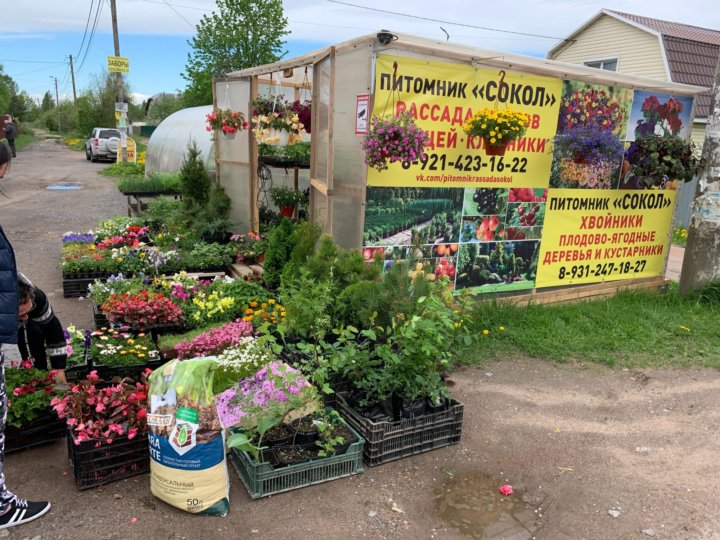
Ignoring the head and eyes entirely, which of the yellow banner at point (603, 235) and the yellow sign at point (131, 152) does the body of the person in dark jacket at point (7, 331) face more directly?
the yellow banner

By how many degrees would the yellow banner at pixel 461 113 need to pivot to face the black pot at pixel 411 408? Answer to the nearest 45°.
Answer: approximately 45° to its right

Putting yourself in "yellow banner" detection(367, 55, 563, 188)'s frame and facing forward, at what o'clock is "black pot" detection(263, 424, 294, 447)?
The black pot is roughly at 2 o'clock from the yellow banner.

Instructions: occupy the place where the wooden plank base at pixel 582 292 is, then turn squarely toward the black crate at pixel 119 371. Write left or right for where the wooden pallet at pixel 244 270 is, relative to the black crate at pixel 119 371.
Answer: right

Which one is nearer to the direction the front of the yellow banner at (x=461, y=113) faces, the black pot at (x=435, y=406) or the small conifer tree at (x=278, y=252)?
the black pot

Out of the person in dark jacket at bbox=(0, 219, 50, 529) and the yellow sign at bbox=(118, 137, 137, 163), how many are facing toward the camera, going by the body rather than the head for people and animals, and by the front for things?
1

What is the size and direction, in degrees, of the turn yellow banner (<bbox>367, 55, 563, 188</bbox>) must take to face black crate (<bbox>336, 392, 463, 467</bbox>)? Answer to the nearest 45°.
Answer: approximately 45° to its right

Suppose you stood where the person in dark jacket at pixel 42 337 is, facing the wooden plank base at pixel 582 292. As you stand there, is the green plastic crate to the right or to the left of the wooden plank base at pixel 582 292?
right

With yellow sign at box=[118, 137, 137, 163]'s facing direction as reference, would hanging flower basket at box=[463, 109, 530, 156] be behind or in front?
in front

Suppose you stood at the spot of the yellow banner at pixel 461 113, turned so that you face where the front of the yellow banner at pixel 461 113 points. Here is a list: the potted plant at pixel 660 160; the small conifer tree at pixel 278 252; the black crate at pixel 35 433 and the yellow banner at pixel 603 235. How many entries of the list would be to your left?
2

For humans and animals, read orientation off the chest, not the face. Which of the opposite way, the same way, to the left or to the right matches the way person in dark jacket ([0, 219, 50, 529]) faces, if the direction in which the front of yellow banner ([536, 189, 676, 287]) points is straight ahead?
to the left

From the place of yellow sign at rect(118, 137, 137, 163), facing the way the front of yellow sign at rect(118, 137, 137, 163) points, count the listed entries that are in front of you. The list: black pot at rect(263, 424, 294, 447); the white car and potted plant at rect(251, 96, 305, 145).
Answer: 2

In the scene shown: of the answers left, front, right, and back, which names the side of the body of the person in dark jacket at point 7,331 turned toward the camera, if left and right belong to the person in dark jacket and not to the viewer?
right

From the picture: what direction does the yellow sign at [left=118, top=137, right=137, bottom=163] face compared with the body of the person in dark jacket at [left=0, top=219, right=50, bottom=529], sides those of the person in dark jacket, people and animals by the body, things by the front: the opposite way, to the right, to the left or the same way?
to the right

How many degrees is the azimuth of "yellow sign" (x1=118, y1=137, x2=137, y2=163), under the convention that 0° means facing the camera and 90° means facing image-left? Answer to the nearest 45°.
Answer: approximately 0°

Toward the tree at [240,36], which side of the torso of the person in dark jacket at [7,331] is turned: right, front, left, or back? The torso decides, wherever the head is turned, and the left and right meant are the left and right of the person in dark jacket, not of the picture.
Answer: left
